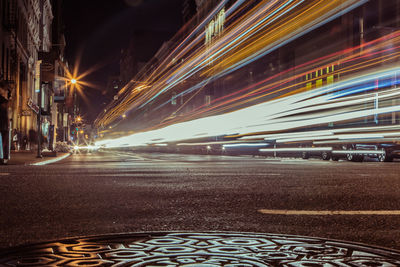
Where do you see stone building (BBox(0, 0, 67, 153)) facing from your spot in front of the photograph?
facing to the right of the viewer

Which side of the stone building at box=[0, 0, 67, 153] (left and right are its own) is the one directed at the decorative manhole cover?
right
